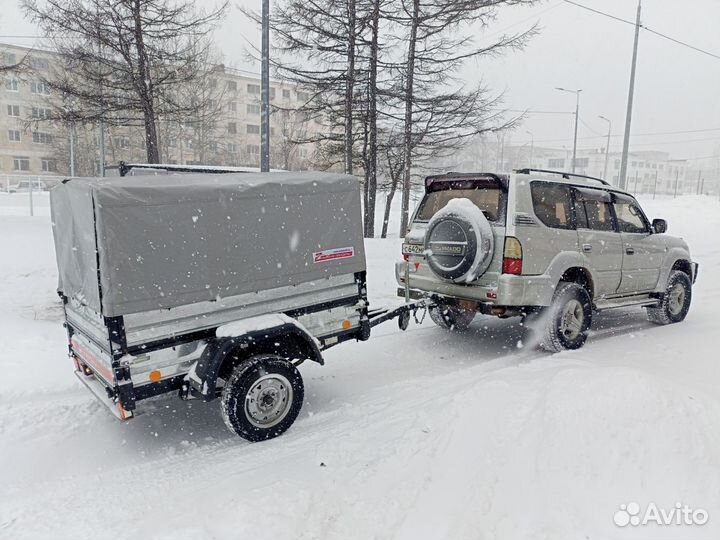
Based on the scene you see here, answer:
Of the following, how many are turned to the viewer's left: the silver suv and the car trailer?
0

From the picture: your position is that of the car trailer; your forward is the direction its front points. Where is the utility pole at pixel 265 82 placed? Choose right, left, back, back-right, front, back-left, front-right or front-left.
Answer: front-left

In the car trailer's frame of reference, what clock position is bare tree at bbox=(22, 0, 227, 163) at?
The bare tree is roughly at 10 o'clock from the car trailer.

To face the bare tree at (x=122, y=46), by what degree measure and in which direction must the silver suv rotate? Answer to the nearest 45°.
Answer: approximately 90° to its left

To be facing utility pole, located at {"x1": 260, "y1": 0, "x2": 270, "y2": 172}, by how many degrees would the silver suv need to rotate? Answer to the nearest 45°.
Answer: approximately 90° to its left

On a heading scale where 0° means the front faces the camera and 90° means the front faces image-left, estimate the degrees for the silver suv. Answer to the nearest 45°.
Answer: approximately 225°

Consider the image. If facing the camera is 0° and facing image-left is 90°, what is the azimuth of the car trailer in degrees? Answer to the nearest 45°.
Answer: approximately 225°
